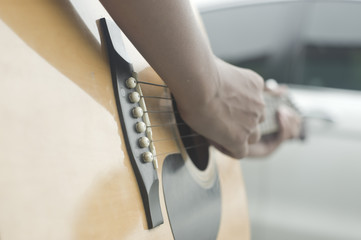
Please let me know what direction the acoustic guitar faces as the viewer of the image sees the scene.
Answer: facing the viewer and to the right of the viewer
